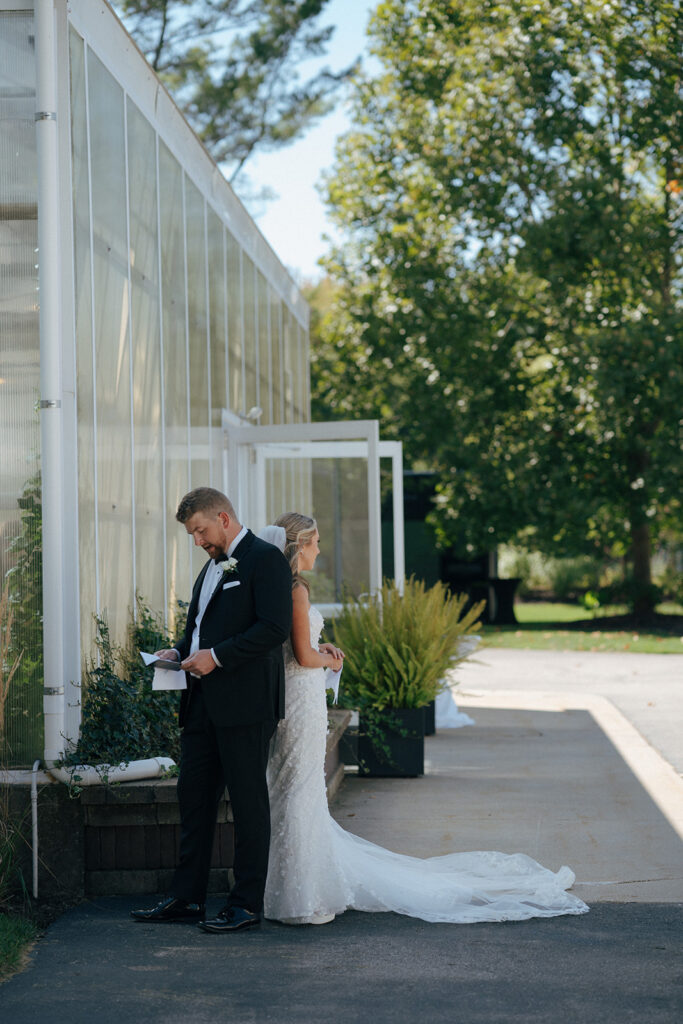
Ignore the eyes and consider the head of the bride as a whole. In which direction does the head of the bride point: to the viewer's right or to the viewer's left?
to the viewer's right

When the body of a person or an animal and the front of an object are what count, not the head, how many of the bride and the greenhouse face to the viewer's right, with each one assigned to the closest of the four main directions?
2

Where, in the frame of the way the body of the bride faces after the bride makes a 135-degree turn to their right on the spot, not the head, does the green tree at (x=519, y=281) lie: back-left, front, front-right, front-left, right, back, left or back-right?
back-right

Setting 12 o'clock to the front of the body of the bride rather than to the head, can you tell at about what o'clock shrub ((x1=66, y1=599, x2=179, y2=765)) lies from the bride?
The shrub is roughly at 7 o'clock from the bride.

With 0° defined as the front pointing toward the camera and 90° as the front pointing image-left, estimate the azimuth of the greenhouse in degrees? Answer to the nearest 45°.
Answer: approximately 270°

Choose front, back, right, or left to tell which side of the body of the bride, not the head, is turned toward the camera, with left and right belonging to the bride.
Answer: right

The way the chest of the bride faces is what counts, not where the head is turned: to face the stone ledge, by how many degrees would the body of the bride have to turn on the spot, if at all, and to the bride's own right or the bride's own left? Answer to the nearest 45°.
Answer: approximately 180°

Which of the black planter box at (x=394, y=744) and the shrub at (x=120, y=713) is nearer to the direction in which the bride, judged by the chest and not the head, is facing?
the black planter box

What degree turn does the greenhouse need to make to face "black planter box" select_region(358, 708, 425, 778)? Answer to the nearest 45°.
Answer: approximately 45° to its left
